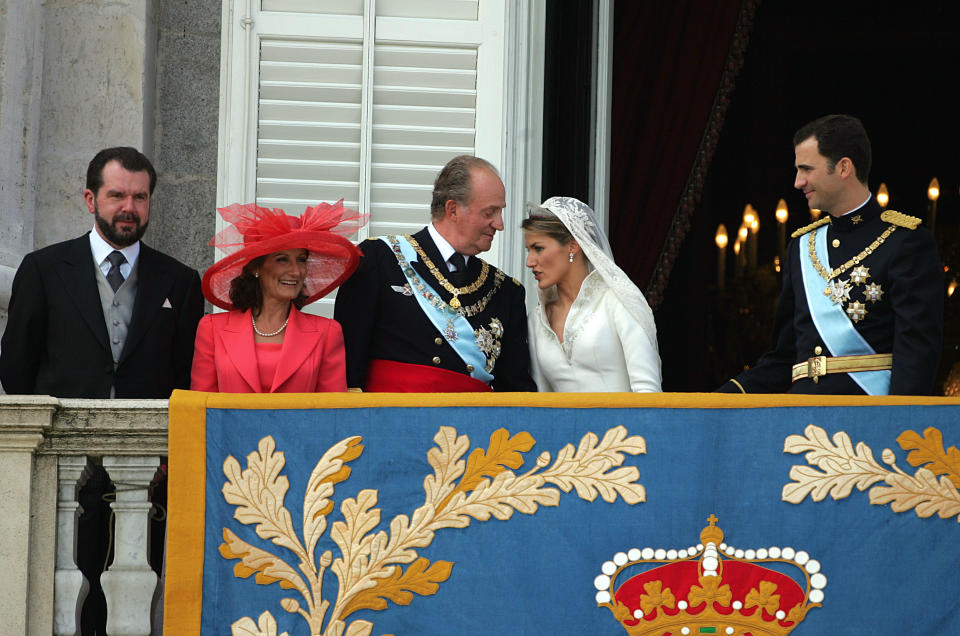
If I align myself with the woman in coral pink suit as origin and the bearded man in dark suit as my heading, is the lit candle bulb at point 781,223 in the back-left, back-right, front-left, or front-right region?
back-right

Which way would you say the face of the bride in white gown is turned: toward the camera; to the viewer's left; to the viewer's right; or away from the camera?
to the viewer's left

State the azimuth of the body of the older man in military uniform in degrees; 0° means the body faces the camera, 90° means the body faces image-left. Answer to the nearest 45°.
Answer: approximately 315°

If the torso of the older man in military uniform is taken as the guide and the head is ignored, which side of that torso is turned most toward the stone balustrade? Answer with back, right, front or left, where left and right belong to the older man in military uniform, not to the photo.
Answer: right

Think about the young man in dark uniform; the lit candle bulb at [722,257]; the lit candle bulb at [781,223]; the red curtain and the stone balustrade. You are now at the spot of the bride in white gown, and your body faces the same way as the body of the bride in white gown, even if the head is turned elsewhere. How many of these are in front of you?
1

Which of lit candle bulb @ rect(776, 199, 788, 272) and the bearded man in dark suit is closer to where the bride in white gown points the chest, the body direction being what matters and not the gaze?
the bearded man in dark suit

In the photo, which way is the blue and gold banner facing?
toward the camera

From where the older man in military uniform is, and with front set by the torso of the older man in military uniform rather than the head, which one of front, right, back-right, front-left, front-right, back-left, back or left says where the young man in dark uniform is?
front-left

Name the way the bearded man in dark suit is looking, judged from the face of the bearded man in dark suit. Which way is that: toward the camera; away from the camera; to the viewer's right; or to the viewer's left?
toward the camera

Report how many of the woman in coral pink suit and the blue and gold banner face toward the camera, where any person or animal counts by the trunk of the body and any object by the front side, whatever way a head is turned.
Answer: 2

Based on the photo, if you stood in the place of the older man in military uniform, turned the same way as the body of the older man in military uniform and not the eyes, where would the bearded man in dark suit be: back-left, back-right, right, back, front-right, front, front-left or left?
back-right

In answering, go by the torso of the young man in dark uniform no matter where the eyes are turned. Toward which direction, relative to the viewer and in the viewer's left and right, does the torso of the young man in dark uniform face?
facing the viewer and to the left of the viewer

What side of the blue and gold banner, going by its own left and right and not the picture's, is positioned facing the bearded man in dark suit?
right

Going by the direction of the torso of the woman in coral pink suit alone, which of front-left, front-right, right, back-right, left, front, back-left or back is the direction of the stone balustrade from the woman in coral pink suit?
front-right

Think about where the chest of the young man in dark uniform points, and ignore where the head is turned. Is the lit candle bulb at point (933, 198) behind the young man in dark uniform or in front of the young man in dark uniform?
behind

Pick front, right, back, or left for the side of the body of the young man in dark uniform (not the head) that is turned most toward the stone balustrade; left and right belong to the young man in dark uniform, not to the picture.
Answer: front
